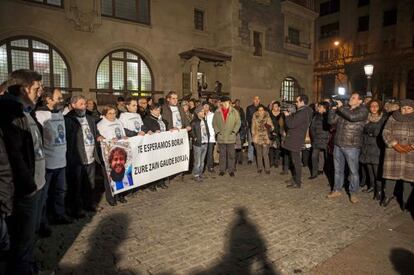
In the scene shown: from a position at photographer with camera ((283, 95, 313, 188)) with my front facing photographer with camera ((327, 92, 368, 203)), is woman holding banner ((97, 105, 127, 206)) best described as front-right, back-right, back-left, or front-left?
back-right

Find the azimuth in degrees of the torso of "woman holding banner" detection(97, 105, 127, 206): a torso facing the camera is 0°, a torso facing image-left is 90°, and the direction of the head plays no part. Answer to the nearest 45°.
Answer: approximately 315°

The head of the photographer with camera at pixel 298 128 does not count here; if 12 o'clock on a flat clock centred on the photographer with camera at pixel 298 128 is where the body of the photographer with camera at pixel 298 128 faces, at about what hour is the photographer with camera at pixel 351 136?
the photographer with camera at pixel 351 136 is roughly at 7 o'clock from the photographer with camera at pixel 298 128.

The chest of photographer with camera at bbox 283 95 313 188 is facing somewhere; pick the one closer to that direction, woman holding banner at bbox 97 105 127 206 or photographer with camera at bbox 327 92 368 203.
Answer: the woman holding banner

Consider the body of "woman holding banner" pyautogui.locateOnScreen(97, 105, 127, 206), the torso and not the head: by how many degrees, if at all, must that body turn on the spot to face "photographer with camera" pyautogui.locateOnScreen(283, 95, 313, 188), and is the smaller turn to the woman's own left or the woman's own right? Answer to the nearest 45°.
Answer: approximately 45° to the woman's own left

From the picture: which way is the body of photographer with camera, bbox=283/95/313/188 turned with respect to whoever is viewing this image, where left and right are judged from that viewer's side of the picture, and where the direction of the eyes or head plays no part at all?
facing to the left of the viewer

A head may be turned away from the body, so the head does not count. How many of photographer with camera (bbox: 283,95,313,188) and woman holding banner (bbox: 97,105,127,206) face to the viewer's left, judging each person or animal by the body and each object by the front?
1

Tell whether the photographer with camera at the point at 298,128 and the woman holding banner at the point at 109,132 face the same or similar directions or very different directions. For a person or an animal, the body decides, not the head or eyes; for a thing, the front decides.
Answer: very different directions

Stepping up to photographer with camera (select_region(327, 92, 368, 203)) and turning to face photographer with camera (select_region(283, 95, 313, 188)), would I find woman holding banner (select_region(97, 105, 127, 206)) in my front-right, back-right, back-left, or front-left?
front-left

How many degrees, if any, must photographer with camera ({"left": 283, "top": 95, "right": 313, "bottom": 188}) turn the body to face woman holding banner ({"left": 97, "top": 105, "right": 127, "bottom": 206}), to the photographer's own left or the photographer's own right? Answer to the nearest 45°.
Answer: approximately 45° to the photographer's own left
